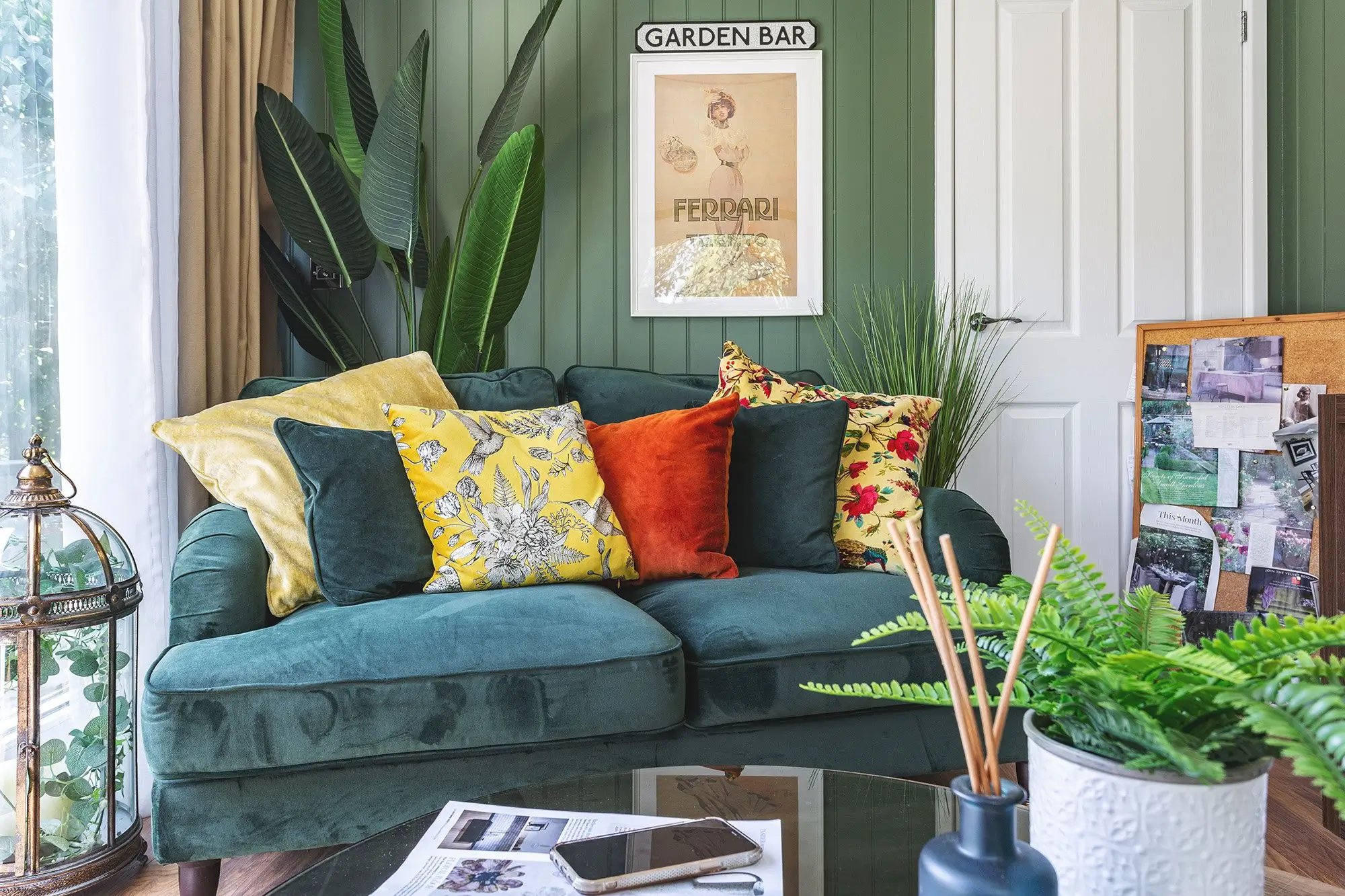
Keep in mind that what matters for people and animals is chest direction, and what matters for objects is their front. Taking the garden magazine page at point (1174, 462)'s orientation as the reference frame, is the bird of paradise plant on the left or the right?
on its right

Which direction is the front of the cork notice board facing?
toward the camera

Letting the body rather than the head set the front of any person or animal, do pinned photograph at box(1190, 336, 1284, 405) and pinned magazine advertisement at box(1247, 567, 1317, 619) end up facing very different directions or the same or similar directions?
same or similar directions

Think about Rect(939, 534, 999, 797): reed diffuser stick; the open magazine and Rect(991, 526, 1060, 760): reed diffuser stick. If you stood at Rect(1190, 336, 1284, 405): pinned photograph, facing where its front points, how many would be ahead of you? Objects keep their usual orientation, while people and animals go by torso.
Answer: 3

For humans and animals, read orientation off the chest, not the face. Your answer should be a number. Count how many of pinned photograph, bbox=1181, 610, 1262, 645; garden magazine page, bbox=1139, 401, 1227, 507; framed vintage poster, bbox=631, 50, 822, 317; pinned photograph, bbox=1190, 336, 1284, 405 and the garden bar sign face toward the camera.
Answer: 5

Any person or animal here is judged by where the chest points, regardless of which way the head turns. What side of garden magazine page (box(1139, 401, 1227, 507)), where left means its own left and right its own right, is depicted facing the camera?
front

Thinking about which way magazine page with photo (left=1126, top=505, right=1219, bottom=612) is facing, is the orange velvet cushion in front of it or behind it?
in front

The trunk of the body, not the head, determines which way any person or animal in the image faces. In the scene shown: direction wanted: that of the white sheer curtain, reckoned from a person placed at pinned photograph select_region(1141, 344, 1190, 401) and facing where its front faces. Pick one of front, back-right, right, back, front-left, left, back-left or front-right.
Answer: front-right

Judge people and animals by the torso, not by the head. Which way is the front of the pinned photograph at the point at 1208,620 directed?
toward the camera

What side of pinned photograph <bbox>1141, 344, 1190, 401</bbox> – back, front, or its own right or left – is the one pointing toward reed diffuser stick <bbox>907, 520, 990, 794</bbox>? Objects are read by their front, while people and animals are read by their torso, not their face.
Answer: front

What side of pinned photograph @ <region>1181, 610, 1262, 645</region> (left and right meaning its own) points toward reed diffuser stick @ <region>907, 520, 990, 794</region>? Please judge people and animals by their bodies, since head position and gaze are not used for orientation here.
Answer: front
